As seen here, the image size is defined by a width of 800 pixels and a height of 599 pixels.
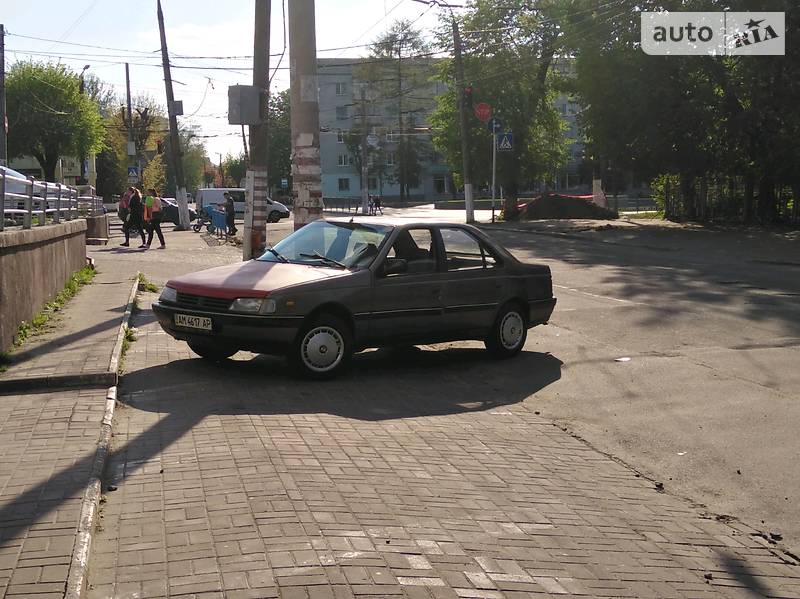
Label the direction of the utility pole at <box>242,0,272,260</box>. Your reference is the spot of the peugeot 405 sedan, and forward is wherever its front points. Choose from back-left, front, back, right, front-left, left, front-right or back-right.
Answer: back-right

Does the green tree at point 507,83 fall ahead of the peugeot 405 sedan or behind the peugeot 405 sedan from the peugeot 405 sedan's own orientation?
behind

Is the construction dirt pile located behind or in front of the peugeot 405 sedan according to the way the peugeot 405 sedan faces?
behind

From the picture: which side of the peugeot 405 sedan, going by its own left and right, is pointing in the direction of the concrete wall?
right

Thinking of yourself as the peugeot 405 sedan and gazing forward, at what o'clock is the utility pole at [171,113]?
The utility pole is roughly at 4 o'clock from the peugeot 405 sedan.

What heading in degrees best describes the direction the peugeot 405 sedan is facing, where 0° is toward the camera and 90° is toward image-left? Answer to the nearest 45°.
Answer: approximately 45°
